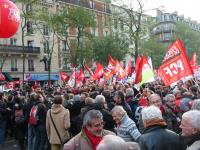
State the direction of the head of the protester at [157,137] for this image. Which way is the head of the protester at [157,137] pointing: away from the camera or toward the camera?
away from the camera

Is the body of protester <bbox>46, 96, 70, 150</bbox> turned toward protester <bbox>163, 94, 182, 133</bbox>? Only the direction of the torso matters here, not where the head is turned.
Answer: no

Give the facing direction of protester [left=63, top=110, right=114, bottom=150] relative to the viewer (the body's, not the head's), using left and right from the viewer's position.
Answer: facing the viewer and to the right of the viewer

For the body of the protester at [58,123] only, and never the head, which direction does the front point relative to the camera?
away from the camera

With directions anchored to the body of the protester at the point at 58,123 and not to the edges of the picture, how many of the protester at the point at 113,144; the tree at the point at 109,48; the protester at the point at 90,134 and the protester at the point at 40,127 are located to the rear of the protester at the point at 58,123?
2

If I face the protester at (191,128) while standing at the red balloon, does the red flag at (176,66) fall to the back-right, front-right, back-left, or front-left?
front-left

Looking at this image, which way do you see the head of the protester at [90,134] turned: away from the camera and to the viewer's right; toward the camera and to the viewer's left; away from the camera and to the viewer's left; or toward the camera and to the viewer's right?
toward the camera and to the viewer's right

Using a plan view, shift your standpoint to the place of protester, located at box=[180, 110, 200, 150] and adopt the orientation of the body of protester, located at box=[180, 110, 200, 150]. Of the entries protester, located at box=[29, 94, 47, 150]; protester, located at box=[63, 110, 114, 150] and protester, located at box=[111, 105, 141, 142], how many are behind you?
0
